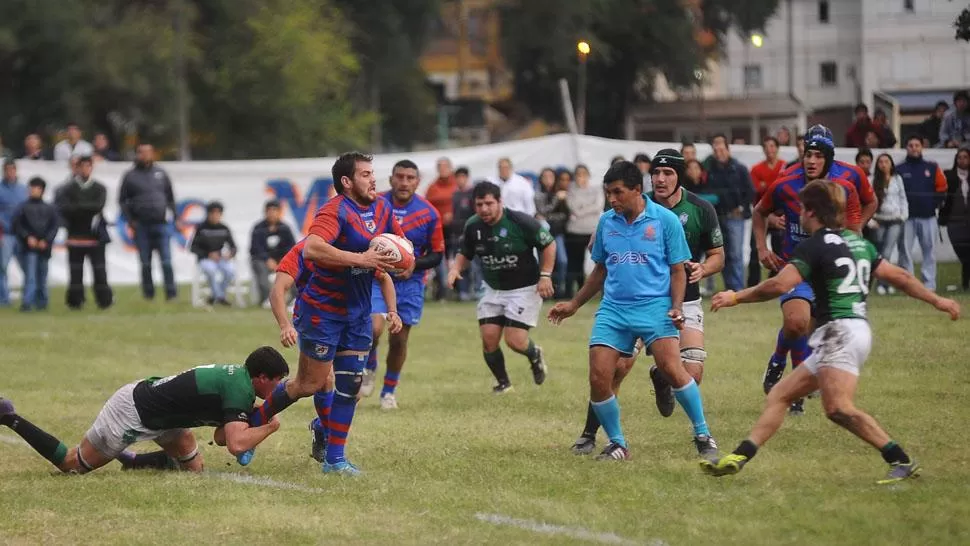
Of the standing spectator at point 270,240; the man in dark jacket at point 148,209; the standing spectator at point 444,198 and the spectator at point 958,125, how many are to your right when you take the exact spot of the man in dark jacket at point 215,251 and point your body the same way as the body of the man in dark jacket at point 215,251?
1

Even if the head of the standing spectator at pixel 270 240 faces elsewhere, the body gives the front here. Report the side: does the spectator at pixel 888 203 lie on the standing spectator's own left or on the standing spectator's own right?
on the standing spectator's own left

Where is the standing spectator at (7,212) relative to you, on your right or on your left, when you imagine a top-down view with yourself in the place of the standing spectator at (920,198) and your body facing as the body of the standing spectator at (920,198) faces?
on your right

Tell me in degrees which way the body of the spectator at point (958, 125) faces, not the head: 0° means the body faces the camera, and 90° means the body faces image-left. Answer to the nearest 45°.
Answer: approximately 0°

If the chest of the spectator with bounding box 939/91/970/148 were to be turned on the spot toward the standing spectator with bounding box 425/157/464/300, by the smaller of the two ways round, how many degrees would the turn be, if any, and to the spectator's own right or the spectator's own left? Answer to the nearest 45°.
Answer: approximately 90° to the spectator's own right

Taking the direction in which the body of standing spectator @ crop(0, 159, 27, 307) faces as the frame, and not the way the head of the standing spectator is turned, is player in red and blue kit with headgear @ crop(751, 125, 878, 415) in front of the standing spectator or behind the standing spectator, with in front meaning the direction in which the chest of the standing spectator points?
in front

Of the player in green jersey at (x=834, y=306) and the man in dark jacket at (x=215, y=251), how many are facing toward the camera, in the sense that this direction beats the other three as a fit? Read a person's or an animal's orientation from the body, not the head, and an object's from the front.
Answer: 1

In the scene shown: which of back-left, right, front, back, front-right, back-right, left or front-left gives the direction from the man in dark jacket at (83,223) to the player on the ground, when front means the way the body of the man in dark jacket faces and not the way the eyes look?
front

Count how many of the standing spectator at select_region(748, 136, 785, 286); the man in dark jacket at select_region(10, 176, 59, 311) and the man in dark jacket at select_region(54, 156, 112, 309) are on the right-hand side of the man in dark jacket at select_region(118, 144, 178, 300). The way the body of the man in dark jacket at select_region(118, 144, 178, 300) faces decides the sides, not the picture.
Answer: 2

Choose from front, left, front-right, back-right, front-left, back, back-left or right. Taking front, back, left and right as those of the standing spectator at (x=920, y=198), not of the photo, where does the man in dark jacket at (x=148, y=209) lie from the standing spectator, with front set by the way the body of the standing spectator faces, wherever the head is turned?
right

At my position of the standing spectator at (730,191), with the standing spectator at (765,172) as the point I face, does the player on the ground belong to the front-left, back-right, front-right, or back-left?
back-right

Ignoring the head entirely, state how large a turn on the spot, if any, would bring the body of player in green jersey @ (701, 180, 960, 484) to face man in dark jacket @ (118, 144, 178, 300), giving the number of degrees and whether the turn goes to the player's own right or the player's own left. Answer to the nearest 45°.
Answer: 0° — they already face them

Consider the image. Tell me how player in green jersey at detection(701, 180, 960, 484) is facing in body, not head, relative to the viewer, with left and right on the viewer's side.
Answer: facing away from the viewer and to the left of the viewer

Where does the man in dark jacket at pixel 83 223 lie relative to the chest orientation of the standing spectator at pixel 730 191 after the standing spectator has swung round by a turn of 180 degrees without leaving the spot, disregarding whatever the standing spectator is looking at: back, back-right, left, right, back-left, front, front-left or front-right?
left
